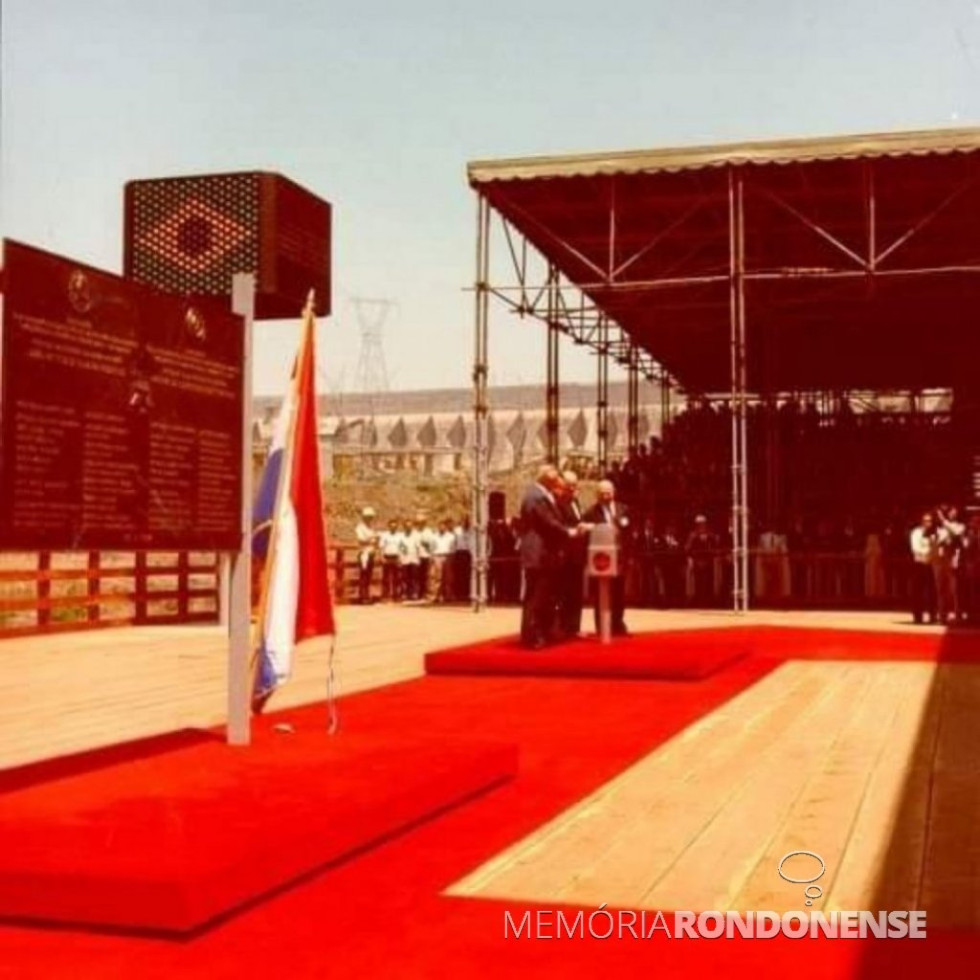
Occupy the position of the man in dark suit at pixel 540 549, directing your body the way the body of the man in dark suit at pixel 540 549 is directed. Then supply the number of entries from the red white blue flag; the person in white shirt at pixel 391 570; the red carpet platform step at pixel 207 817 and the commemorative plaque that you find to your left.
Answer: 1

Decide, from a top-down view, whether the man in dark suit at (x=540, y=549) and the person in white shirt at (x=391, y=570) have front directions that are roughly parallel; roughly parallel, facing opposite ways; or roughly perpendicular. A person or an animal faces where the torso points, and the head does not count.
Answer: roughly perpendicular

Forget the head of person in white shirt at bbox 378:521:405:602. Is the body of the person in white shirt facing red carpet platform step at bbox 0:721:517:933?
yes

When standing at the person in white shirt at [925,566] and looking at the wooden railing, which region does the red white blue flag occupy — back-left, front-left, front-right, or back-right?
front-left

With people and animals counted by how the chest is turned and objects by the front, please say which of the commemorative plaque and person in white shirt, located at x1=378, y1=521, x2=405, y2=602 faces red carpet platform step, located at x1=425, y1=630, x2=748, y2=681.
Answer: the person in white shirt

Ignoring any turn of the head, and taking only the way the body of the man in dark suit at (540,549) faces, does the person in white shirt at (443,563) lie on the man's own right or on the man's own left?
on the man's own left

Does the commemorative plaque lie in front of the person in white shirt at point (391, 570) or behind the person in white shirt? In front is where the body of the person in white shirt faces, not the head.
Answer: in front

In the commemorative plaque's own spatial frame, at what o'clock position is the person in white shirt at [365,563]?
The person in white shirt is roughly at 8 o'clock from the commemorative plaque.

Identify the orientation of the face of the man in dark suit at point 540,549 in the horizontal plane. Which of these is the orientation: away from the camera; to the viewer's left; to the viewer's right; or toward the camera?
to the viewer's right

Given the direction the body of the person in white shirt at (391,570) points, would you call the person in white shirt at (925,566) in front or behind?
in front

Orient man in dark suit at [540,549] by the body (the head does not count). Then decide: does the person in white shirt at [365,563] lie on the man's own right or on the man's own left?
on the man's own left

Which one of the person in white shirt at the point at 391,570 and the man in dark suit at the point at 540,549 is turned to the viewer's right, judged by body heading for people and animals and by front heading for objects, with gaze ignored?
the man in dark suit

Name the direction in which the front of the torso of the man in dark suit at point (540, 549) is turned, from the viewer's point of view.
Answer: to the viewer's right

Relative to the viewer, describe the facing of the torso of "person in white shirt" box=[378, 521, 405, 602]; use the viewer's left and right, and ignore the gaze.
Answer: facing the viewer

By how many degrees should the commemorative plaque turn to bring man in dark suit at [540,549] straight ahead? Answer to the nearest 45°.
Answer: approximately 90° to its left

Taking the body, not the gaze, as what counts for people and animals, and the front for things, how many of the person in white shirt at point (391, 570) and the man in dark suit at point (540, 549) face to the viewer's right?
1

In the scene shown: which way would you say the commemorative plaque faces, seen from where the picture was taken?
facing the viewer and to the right of the viewer
